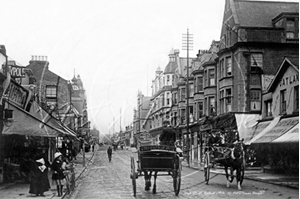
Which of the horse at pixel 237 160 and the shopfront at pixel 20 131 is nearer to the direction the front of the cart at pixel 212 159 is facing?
the horse

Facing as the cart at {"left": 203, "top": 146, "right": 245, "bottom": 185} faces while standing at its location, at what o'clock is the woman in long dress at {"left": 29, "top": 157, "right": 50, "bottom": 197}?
The woman in long dress is roughly at 2 o'clock from the cart.

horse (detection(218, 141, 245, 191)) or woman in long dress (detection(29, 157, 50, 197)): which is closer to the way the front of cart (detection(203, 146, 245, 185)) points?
the horse

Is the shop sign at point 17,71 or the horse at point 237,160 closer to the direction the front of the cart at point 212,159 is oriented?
the horse

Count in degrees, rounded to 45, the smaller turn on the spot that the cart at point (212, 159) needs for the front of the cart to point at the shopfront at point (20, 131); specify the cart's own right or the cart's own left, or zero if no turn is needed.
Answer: approximately 90° to the cart's own right

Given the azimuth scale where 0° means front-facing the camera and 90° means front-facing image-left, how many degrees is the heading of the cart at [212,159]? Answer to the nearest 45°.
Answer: approximately 0°

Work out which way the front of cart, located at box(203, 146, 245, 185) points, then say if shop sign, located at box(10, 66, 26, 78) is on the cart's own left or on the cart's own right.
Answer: on the cart's own right
